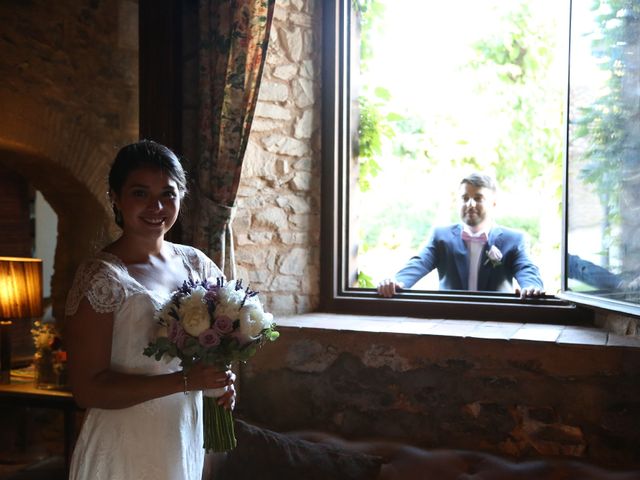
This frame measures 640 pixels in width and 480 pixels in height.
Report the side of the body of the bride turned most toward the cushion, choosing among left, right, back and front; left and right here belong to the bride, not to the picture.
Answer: left

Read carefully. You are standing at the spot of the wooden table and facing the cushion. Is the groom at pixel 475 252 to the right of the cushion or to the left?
left

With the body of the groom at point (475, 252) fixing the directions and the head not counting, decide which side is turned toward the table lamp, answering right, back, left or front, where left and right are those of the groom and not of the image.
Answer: right

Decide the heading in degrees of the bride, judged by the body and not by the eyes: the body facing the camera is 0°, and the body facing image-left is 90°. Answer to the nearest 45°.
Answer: approximately 315°

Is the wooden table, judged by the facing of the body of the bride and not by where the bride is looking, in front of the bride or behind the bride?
behind

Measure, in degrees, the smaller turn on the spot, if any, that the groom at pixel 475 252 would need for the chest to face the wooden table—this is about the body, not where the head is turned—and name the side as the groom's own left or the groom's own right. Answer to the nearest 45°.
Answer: approximately 90° to the groom's own right

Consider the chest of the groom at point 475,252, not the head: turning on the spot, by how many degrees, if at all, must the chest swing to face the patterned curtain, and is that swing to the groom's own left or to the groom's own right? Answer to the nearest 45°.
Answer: approximately 45° to the groom's own right
